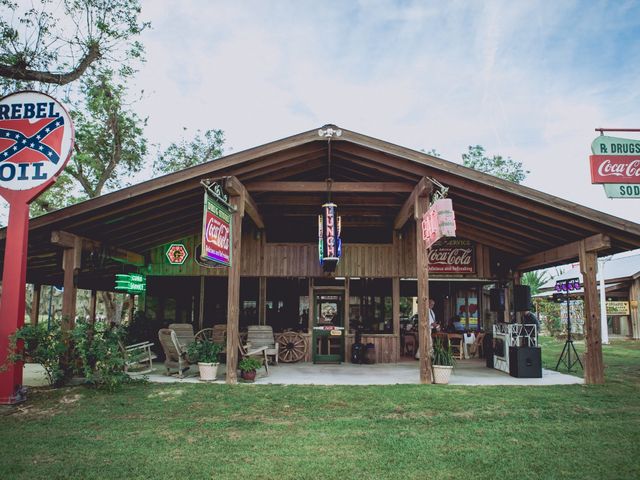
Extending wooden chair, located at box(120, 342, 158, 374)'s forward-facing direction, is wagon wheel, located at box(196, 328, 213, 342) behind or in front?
in front

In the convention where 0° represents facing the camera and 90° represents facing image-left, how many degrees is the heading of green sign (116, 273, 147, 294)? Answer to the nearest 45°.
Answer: approximately 0°

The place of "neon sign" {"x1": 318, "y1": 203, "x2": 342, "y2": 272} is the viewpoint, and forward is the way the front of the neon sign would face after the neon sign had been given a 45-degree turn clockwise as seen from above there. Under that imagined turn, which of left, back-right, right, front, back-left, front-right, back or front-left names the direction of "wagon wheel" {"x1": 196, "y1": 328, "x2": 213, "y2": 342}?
right

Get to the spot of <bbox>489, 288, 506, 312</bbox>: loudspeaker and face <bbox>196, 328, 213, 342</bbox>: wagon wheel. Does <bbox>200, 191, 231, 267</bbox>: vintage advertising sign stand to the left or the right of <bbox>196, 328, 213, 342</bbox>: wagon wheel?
left

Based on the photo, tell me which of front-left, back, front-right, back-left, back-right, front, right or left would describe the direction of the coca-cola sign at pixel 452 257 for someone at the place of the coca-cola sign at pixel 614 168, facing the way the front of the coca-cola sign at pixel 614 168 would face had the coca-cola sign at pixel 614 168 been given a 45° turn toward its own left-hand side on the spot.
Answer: back
